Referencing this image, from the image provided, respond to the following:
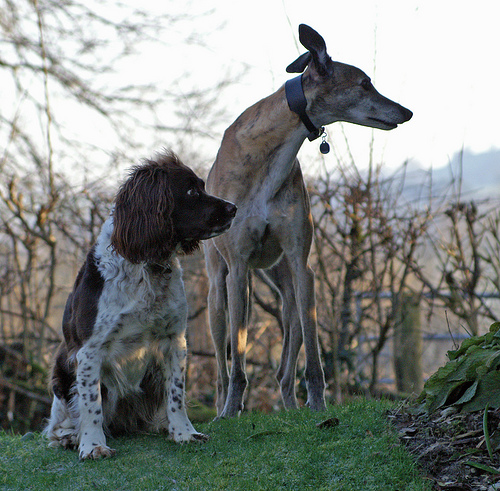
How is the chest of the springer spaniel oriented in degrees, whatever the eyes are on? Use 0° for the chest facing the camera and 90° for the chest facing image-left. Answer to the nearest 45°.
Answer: approximately 315°

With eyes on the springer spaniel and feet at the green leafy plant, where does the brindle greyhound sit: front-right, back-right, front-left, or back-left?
front-right

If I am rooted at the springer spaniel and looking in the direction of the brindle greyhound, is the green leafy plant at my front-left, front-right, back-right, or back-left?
front-right

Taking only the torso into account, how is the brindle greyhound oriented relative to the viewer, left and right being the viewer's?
facing the viewer

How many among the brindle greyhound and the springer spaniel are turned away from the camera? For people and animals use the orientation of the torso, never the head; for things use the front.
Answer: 0

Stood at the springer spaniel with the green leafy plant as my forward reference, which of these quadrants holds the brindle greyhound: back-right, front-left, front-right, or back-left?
front-left

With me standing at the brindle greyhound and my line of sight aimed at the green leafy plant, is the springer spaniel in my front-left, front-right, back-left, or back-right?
back-right
